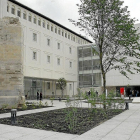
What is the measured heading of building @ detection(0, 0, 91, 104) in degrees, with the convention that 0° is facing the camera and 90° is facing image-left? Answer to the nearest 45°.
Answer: approximately 315°

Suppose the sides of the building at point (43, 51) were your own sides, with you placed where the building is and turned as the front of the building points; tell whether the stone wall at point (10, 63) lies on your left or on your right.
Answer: on your right

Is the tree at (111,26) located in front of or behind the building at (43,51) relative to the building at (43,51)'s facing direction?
in front
